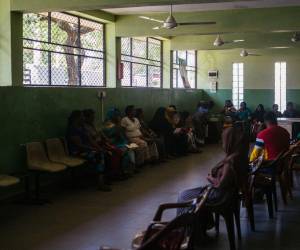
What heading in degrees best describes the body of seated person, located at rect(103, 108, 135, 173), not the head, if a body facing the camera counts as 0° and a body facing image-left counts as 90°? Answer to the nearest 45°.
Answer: approximately 315°

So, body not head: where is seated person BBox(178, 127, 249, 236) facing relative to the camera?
to the viewer's left

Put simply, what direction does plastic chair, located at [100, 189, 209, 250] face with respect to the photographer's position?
facing to the left of the viewer

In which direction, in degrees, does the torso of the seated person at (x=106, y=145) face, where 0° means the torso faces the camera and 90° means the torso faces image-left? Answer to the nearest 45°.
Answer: approximately 315°

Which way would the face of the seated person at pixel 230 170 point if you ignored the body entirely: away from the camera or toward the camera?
away from the camera
